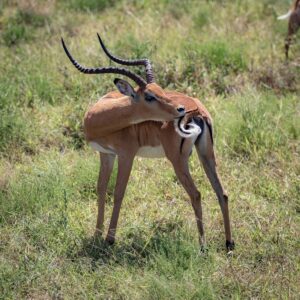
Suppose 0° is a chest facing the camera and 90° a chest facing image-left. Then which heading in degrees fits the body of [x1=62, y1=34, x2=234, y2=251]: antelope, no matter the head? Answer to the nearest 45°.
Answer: approximately 135°
